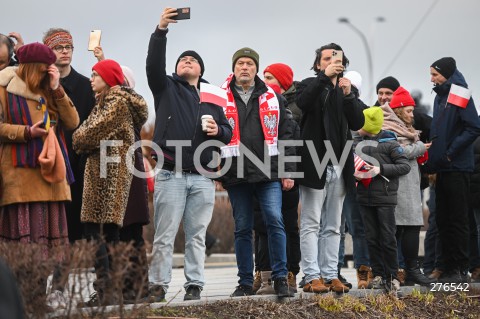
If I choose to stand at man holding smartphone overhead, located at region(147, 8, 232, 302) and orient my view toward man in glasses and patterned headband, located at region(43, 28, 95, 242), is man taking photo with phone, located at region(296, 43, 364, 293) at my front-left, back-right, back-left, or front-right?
back-right

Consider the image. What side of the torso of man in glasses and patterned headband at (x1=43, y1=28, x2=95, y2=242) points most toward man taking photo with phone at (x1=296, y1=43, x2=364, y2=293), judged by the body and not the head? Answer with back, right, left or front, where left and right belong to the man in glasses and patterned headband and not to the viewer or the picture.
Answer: left

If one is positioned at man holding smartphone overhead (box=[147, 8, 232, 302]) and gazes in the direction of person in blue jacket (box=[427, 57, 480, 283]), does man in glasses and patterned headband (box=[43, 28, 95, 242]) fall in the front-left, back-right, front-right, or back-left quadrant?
back-left

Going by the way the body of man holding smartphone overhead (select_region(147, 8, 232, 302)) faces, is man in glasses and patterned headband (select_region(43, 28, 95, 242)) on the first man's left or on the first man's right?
on the first man's right

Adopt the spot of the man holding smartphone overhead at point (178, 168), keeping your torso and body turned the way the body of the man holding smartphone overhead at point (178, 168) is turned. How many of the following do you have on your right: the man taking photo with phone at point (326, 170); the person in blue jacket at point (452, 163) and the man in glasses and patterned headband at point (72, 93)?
1

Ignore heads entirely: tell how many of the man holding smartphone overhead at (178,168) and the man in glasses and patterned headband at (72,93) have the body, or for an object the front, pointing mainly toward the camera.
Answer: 2

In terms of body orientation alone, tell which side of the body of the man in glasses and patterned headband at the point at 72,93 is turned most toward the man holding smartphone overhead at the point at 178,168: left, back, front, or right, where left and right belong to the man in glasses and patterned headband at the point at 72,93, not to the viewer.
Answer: left
